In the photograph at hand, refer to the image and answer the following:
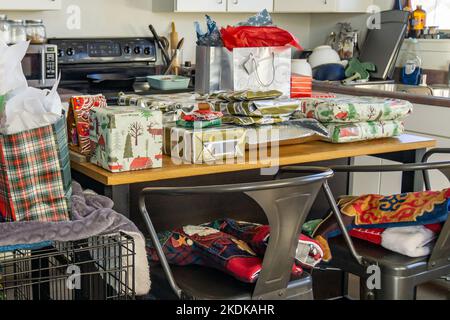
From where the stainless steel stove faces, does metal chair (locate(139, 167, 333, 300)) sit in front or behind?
in front

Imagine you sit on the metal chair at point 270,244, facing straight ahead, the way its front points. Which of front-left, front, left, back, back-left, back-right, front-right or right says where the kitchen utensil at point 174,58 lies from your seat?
front-right

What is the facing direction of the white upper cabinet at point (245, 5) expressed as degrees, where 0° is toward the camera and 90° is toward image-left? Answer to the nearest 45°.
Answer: approximately 0°

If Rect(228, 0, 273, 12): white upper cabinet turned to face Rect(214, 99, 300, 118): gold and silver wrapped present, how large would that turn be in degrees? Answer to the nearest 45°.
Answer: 0° — it already faces it

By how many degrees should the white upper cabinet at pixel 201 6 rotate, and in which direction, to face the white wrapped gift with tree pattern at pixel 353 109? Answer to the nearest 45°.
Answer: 0° — it already faces it

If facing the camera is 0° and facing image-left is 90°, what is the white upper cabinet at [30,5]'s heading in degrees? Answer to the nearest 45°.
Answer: approximately 0°

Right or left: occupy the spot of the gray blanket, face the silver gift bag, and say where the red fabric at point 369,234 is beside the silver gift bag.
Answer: right

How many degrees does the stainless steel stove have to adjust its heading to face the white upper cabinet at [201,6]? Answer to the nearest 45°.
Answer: approximately 90° to its left

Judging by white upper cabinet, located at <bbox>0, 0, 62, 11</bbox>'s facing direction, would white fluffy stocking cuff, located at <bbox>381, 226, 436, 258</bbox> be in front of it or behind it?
in front

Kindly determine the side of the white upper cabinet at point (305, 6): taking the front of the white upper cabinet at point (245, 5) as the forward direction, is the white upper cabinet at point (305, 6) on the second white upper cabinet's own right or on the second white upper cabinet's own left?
on the second white upper cabinet's own left

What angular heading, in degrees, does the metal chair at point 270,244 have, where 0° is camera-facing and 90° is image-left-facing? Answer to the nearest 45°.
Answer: approximately 135°
